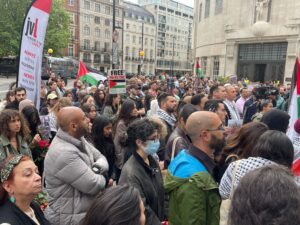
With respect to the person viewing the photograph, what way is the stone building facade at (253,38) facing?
facing the viewer

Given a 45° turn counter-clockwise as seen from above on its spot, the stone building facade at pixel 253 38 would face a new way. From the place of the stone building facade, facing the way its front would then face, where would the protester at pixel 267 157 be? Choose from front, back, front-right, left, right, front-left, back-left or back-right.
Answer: front-right

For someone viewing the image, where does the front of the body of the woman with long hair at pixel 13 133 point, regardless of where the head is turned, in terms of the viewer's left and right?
facing the viewer and to the right of the viewer

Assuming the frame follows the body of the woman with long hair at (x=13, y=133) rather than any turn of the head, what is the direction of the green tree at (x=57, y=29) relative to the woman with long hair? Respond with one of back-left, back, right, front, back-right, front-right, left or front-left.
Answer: back-left

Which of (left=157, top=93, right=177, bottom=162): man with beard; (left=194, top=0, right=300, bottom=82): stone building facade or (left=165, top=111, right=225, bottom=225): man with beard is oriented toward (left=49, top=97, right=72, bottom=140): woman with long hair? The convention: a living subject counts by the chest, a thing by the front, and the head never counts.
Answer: the stone building facade

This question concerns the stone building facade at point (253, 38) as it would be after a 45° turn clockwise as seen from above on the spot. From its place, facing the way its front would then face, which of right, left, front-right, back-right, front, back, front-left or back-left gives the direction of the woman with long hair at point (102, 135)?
front-left

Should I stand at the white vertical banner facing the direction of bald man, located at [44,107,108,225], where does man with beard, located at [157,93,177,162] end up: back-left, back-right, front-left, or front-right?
front-left

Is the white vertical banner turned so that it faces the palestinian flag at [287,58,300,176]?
no

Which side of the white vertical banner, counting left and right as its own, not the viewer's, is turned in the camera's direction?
front
